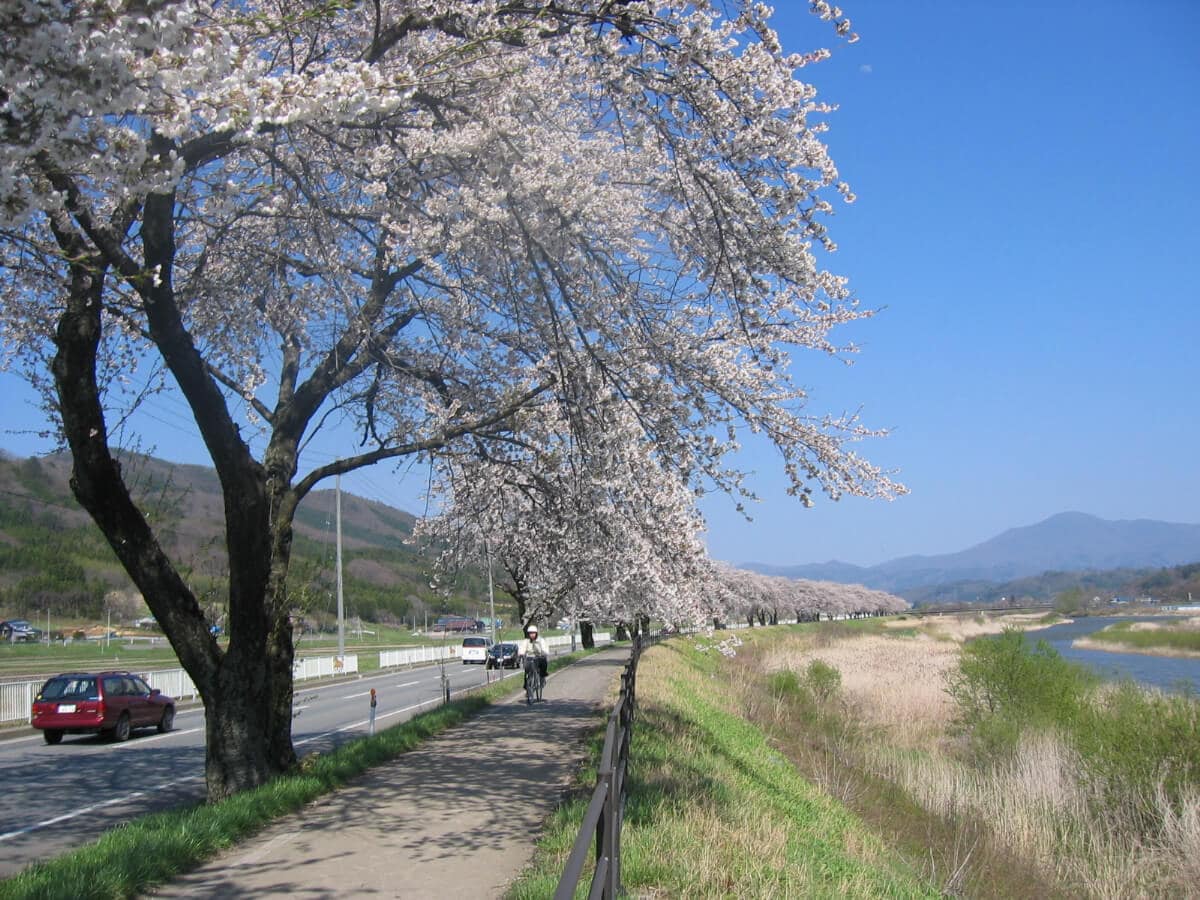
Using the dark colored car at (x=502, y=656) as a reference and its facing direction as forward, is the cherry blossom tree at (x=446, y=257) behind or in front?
in front

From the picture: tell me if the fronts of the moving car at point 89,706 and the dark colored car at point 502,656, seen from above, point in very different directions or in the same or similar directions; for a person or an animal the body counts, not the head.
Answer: very different directions

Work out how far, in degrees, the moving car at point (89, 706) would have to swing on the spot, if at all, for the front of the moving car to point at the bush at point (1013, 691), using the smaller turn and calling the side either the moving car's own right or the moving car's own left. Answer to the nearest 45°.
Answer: approximately 45° to the moving car's own right

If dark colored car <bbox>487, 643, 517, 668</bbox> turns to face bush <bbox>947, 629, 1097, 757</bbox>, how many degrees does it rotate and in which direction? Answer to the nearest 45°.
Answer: approximately 45° to its left

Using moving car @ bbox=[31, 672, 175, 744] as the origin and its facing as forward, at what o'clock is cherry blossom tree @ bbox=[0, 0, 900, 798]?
The cherry blossom tree is roughly at 4 o'clock from the moving car.

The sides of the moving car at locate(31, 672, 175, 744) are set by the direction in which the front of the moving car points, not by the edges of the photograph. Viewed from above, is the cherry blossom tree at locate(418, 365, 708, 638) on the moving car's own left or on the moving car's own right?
on the moving car's own right

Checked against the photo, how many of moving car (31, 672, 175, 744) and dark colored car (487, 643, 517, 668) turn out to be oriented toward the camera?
1

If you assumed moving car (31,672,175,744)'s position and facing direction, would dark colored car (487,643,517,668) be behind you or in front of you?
in front

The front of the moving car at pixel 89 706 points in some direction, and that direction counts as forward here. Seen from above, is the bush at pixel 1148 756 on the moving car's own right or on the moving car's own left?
on the moving car's own right

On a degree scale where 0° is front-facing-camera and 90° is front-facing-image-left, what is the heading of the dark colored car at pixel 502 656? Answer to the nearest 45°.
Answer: approximately 0°
